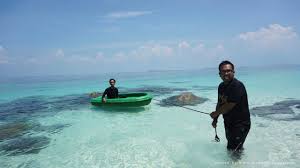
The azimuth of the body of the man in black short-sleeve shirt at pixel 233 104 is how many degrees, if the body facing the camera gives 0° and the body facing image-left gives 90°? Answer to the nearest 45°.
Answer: approximately 45°

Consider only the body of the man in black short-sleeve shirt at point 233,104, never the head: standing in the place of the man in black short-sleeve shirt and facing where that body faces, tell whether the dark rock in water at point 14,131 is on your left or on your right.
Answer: on your right

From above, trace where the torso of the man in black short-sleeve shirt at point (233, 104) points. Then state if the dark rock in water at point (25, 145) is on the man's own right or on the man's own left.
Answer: on the man's own right

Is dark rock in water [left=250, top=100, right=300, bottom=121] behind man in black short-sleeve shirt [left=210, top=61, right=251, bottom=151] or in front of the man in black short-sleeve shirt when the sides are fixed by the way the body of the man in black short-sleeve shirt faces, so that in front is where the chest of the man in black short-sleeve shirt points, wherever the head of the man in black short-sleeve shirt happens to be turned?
behind
